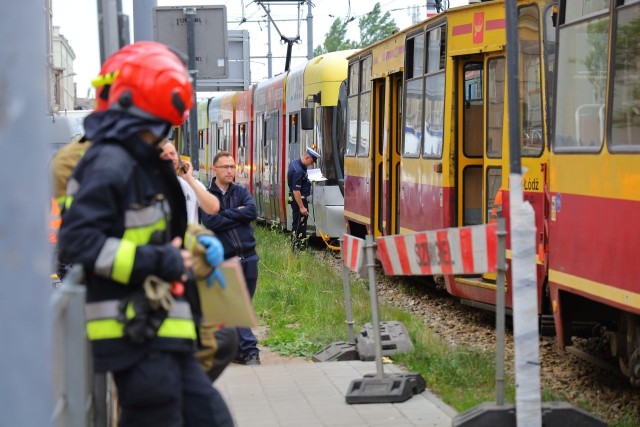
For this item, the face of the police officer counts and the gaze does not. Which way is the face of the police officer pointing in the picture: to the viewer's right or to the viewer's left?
to the viewer's right

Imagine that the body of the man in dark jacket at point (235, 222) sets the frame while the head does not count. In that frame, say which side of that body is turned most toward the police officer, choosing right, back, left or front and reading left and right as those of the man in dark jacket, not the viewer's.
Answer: back

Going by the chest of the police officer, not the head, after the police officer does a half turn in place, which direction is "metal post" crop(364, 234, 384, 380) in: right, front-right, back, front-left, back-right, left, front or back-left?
left

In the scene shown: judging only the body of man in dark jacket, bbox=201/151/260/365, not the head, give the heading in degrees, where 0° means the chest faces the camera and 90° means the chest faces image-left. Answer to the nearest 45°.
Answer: approximately 0°

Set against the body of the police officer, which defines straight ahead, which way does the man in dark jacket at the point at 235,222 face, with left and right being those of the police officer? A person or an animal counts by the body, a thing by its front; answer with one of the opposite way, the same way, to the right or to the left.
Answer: to the right

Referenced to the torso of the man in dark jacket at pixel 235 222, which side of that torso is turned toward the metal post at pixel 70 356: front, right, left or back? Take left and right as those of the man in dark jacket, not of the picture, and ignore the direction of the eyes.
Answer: front

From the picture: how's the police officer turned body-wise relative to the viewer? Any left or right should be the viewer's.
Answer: facing to the right of the viewer

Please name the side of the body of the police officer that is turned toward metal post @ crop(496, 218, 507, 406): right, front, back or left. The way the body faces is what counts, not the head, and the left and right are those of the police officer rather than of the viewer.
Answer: right

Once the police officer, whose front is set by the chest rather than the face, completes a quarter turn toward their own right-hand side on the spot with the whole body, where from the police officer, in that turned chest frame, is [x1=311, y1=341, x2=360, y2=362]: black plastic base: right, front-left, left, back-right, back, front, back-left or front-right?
front

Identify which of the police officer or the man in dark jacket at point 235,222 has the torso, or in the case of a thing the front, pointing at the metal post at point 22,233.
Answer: the man in dark jacket
